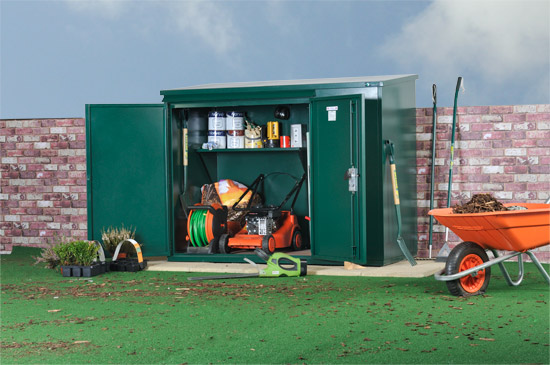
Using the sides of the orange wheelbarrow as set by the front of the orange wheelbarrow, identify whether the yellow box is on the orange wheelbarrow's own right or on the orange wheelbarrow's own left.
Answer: on the orange wheelbarrow's own right

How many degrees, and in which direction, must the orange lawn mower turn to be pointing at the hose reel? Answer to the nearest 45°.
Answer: approximately 45° to its right

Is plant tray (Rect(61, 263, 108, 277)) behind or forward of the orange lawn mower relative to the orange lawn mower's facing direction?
forward

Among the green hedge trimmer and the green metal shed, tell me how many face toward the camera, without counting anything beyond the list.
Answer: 1

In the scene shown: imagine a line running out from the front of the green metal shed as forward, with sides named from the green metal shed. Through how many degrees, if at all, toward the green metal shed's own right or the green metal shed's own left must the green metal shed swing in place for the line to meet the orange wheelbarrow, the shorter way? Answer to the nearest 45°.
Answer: approximately 45° to the green metal shed's own left

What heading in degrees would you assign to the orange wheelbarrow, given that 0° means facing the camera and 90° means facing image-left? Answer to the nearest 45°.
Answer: approximately 45°

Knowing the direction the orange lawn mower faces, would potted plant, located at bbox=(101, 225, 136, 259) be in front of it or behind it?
in front
